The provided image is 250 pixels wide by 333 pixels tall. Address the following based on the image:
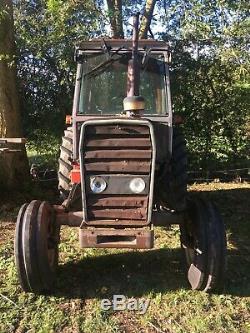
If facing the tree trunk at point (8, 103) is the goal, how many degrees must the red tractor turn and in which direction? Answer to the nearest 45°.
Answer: approximately 135° to its right

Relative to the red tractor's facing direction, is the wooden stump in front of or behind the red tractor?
behind

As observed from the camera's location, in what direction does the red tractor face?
facing the viewer
